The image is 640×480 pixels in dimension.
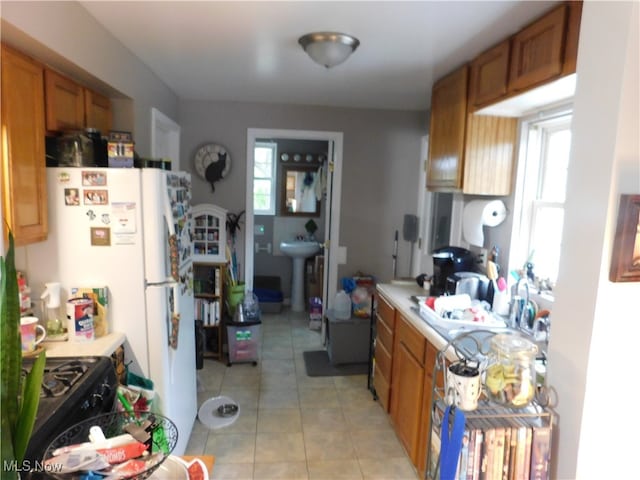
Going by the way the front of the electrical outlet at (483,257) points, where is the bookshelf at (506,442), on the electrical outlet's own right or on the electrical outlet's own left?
on the electrical outlet's own left

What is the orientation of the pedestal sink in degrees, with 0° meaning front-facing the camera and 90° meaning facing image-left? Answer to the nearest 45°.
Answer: approximately 0°

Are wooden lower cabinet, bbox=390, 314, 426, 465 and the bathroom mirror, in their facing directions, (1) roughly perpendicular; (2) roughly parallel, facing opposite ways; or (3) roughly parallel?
roughly perpendicular

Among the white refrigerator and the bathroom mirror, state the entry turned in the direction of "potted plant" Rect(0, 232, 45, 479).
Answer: the bathroom mirror

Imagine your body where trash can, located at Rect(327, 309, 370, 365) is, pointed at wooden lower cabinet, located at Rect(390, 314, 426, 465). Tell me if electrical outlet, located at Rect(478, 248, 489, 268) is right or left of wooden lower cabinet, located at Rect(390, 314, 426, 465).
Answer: left

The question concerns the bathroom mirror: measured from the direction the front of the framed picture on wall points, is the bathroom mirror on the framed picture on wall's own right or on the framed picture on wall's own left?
on the framed picture on wall's own right

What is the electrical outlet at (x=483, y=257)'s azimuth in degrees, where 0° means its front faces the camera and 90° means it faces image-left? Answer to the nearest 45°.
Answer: approximately 45°

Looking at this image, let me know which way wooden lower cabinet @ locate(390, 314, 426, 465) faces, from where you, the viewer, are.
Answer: facing to the left of the viewer

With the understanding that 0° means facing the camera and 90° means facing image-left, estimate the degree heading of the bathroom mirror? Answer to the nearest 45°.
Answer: approximately 0°

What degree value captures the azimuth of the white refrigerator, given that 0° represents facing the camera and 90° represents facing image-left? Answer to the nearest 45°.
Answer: approximately 270°
